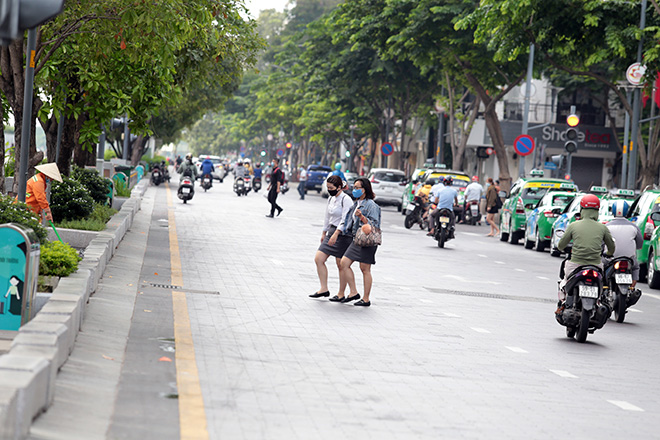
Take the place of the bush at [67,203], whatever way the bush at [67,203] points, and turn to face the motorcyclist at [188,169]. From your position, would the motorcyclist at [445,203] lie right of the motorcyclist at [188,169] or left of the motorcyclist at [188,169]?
right

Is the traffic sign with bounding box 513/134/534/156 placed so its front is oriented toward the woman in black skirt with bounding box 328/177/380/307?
yes

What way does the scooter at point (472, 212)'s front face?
away from the camera

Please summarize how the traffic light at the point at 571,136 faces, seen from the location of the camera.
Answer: facing the viewer

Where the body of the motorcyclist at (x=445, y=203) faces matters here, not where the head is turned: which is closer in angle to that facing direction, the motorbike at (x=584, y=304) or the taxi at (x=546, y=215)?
the taxi

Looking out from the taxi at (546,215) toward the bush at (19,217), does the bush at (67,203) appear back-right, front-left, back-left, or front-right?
front-right

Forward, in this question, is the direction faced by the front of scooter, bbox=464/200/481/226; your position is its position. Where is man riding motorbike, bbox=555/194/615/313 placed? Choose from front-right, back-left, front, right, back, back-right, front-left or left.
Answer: back

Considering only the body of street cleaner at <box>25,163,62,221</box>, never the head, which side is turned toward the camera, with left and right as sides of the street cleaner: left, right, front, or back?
right

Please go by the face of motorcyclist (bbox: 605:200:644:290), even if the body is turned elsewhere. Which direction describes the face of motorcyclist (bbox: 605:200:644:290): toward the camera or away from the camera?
away from the camera

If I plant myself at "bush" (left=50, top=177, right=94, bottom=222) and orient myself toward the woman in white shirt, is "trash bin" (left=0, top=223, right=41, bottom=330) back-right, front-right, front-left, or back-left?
front-right
